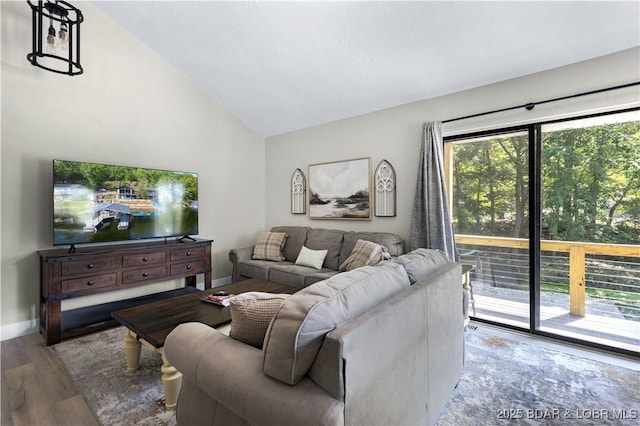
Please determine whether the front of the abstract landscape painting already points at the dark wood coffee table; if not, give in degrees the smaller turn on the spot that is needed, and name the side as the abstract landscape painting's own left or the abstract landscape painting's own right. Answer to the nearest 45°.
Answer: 0° — it already faces it

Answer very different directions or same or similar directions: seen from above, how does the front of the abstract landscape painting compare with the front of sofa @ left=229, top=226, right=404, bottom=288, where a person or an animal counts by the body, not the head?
same or similar directions

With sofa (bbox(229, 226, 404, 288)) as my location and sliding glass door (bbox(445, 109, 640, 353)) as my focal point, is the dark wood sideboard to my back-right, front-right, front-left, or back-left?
back-right

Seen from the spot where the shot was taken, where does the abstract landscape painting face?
facing the viewer and to the left of the viewer

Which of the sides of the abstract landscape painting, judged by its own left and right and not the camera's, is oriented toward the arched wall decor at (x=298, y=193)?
right

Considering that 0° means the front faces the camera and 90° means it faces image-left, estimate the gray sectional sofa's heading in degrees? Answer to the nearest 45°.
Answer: approximately 135°

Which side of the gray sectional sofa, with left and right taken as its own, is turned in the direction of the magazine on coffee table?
front

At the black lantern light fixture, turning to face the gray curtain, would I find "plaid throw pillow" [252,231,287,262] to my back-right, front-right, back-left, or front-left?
front-left
